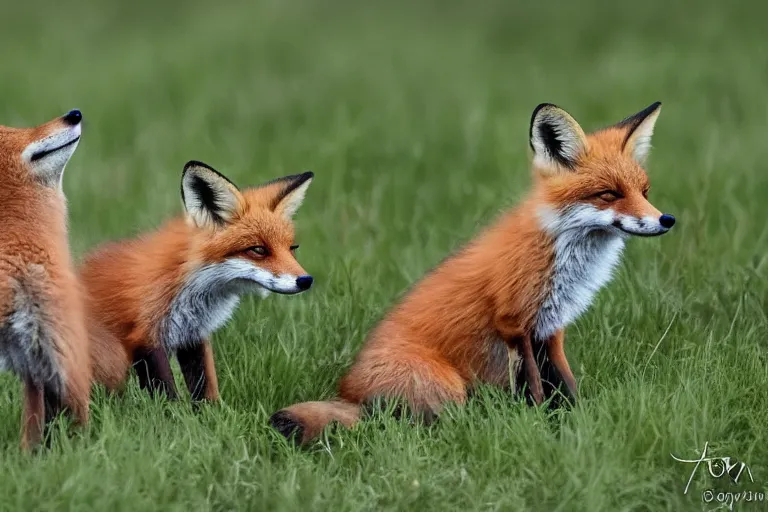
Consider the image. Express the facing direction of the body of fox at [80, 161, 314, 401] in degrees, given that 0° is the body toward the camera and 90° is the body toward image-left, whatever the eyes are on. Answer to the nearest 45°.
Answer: approximately 315°

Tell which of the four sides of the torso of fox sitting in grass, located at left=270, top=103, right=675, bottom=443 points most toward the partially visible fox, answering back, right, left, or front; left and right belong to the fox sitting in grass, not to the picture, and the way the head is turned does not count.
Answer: back

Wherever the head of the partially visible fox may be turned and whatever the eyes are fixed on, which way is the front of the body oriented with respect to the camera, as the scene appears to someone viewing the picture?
to the viewer's right

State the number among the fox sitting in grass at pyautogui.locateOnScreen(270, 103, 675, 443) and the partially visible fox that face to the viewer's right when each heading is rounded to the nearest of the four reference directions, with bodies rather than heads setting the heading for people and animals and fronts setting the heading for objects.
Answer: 2

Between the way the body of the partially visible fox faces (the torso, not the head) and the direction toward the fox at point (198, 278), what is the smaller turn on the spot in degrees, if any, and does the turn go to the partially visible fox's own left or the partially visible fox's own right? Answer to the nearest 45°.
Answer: approximately 45° to the partially visible fox's own left

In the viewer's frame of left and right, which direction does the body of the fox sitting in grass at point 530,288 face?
facing to the right of the viewer

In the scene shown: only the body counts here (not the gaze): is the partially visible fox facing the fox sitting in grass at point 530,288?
yes
